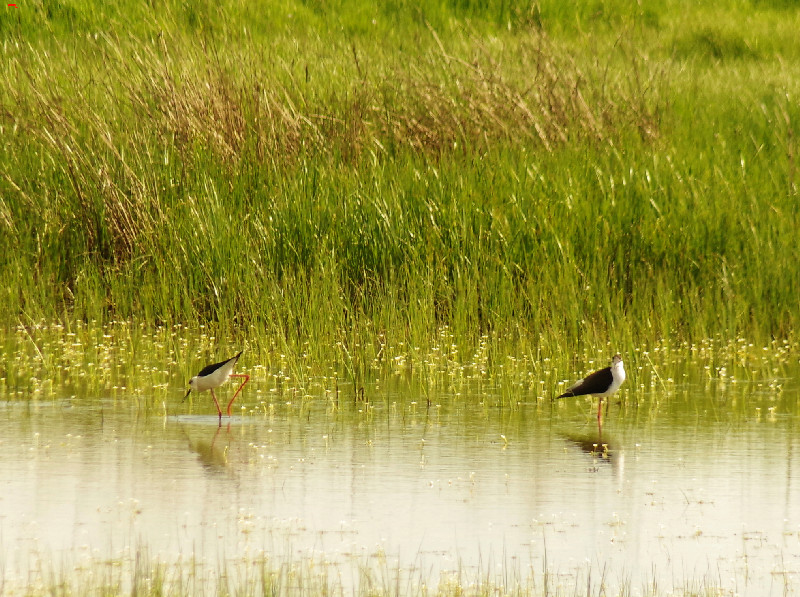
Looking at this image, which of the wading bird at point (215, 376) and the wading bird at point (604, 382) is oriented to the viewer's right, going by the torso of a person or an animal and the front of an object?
the wading bird at point (604, 382)

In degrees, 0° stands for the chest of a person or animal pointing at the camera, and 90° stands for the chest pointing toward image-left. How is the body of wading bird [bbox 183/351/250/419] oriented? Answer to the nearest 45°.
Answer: approximately 90°

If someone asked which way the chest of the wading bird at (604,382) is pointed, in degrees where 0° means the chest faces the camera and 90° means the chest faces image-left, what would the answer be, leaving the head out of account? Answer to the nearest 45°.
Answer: approximately 270°

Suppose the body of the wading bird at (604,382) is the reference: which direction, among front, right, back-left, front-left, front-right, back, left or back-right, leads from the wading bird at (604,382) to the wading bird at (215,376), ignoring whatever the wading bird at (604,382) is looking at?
back

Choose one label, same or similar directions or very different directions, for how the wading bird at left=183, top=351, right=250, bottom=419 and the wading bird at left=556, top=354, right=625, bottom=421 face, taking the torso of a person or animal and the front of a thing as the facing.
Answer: very different directions

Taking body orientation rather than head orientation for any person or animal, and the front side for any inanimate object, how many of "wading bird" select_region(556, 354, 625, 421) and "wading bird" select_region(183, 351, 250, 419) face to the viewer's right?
1

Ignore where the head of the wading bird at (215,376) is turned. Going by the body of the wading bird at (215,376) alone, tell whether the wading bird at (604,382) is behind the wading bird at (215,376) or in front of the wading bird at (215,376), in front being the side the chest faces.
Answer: behind
